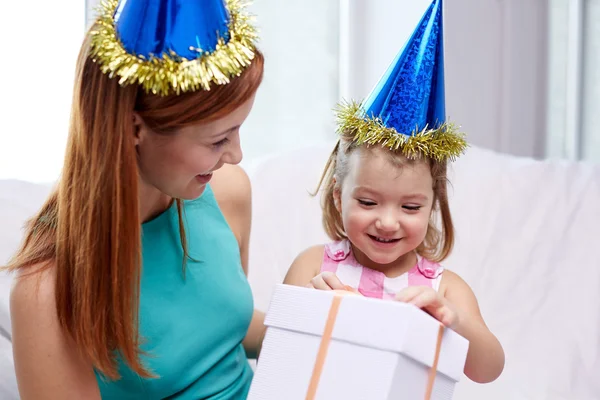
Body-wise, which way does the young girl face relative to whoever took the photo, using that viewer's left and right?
facing the viewer

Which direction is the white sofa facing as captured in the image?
toward the camera

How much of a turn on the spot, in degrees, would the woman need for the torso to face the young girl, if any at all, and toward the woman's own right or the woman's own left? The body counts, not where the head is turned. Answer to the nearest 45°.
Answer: approximately 45° to the woman's own left

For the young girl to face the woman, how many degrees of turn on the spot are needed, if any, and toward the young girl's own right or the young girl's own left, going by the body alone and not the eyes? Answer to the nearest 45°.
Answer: approximately 45° to the young girl's own right

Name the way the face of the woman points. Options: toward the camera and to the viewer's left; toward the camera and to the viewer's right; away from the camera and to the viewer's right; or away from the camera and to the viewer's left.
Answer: toward the camera and to the viewer's right
